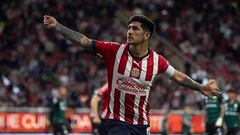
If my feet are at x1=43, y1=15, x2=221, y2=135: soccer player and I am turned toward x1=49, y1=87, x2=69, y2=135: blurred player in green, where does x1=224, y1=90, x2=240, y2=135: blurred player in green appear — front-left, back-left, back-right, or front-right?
front-right

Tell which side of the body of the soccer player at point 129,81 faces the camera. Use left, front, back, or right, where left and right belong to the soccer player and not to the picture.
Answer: front

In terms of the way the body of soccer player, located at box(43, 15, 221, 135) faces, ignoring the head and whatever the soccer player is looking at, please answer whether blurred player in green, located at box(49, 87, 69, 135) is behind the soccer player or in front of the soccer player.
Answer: behind

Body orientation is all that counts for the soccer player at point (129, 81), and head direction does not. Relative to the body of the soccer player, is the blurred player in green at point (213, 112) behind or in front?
behind

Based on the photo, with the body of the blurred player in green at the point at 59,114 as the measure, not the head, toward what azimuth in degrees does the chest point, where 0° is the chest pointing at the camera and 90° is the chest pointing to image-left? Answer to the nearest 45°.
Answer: approximately 315°

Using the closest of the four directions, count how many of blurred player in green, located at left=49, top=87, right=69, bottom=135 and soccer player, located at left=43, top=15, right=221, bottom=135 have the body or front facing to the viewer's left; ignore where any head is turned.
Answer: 0

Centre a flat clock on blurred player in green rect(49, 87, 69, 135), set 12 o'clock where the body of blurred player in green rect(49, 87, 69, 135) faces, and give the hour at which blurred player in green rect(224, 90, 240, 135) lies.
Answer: blurred player in green rect(224, 90, 240, 135) is roughly at 11 o'clock from blurred player in green rect(49, 87, 69, 135).

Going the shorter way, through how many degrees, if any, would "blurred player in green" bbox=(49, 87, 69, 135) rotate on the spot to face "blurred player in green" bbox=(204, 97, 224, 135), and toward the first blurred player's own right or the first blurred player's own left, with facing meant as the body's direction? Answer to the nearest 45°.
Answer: approximately 45° to the first blurred player's own left
